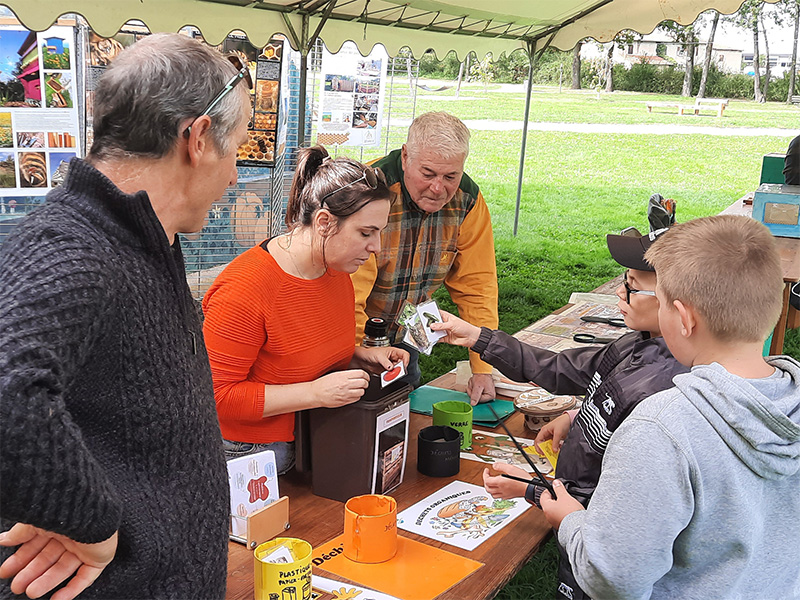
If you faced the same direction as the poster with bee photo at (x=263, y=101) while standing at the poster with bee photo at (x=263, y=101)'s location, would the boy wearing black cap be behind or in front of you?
in front

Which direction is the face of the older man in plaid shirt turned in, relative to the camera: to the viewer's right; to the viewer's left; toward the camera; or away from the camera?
toward the camera

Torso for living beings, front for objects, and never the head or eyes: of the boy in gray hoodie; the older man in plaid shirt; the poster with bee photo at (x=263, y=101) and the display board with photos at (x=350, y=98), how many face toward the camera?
3

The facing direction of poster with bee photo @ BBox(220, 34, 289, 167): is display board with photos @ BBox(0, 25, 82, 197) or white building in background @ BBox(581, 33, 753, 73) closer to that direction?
the display board with photos

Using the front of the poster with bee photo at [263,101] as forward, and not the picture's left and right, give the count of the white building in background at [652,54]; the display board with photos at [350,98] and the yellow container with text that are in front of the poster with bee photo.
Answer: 1

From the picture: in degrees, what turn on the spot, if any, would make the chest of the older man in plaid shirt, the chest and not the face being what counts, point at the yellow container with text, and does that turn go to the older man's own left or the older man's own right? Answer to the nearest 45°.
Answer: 0° — they already face it

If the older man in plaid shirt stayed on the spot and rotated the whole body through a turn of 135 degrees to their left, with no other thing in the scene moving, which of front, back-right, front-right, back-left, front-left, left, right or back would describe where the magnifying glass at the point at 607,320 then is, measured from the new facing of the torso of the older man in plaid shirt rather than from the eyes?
front

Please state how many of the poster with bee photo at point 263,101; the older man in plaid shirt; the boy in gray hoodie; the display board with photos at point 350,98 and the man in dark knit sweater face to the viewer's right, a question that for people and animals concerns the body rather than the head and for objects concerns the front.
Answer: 1

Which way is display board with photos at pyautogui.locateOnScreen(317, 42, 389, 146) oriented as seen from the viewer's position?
toward the camera

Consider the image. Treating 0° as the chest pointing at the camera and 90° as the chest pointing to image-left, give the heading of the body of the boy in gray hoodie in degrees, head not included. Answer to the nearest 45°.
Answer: approximately 135°

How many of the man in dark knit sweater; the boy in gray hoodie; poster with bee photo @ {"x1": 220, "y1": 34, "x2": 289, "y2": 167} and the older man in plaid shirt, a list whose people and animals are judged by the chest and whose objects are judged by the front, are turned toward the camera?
2

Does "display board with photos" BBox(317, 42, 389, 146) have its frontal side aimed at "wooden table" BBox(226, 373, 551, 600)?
yes

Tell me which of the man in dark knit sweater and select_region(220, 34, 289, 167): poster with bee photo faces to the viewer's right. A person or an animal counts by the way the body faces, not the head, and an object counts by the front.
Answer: the man in dark knit sweater

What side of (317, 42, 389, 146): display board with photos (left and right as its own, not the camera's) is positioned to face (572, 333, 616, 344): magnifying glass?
front

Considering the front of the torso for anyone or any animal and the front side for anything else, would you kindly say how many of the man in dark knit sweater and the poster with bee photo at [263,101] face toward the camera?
1

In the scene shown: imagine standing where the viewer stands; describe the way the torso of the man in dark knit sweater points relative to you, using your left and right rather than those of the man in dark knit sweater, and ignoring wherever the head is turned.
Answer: facing to the right of the viewer

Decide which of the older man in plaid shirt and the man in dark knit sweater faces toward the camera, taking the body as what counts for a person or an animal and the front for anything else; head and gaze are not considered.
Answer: the older man in plaid shirt

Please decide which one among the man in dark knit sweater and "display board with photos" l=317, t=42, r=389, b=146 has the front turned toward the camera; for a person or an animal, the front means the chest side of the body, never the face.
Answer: the display board with photos

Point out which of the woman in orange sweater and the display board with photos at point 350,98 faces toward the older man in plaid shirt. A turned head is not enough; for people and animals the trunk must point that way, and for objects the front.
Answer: the display board with photos

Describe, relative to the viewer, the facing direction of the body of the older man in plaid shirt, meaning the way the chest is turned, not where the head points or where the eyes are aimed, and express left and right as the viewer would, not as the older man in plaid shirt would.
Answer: facing the viewer

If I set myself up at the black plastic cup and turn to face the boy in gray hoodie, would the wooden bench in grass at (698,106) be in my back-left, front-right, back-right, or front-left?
back-left

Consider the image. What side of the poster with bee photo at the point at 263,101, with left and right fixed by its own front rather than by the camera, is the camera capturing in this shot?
front
